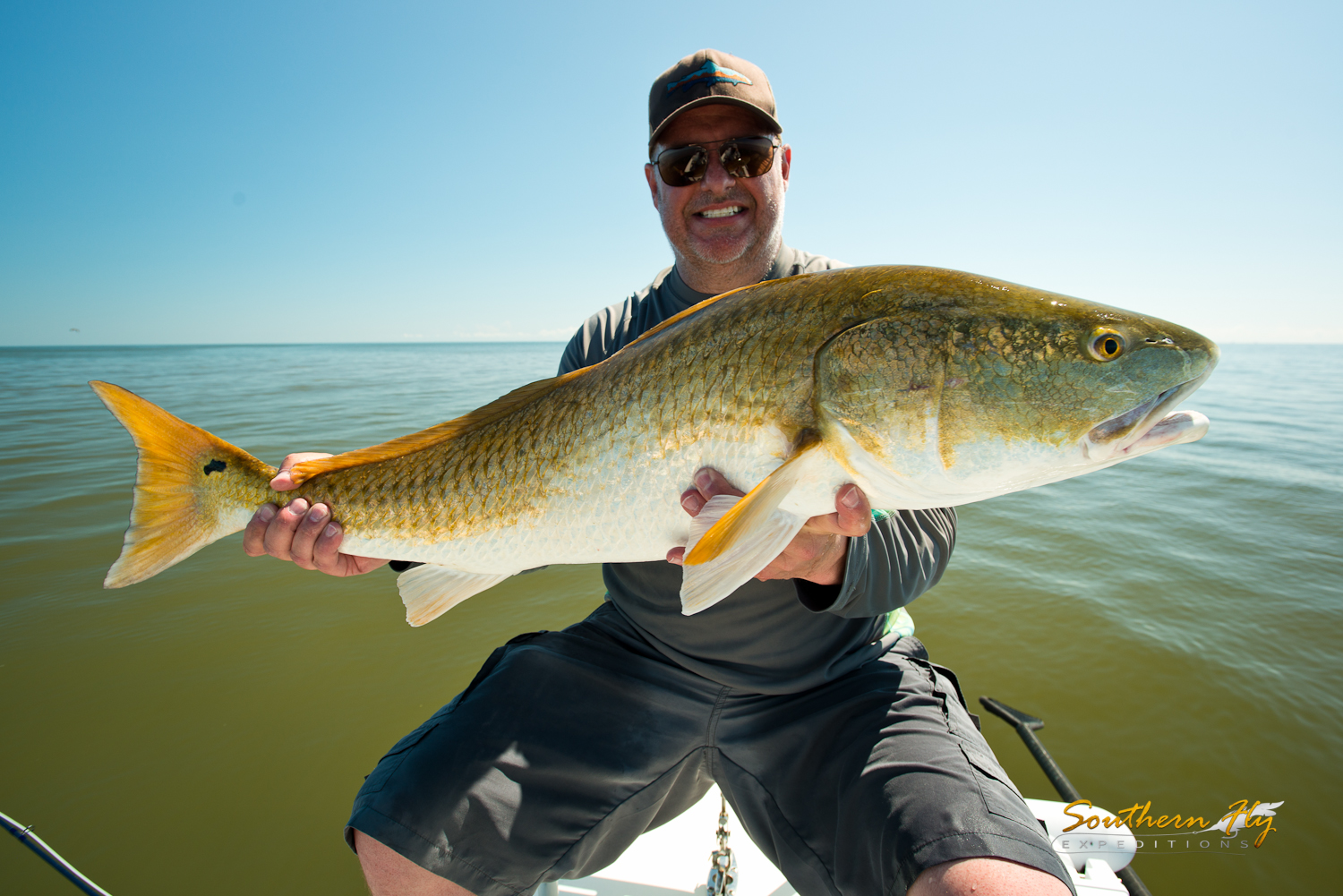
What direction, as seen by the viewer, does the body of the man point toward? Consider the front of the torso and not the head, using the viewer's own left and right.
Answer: facing the viewer

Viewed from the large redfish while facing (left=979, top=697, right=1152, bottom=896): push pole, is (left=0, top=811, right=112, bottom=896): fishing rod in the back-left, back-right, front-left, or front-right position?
back-left

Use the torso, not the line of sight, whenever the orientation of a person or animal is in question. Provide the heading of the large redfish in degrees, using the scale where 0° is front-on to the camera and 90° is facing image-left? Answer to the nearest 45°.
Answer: approximately 270°

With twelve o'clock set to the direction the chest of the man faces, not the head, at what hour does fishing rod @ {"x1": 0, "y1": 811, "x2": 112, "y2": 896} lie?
The fishing rod is roughly at 3 o'clock from the man.
